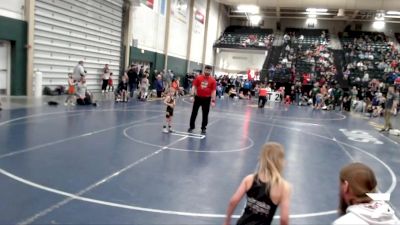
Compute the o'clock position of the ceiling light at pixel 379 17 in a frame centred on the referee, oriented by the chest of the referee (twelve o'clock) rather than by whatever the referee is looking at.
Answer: The ceiling light is roughly at 7 o'clock from the referee.

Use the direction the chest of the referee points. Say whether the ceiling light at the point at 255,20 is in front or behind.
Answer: behind

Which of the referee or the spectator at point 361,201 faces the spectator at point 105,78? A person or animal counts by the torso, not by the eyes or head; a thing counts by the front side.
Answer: the spectator at point 361,201

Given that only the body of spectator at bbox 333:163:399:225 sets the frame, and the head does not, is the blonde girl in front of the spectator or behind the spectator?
in front

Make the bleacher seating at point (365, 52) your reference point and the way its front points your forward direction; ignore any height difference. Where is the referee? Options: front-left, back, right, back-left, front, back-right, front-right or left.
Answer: front

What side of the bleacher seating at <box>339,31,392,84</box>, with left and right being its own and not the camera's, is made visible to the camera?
front

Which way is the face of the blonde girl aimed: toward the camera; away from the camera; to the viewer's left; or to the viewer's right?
away from the camera

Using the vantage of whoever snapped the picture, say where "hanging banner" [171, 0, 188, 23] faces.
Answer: facing the viewer and to the right of the viewer

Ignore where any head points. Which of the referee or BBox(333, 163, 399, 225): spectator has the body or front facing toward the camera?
the referee

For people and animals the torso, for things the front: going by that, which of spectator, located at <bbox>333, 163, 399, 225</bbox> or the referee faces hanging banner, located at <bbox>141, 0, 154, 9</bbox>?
the spectator

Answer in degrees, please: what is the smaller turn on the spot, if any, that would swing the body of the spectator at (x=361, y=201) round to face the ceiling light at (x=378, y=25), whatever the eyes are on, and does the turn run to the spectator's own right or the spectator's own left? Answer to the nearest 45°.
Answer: approximately 45° to the spectator's own right

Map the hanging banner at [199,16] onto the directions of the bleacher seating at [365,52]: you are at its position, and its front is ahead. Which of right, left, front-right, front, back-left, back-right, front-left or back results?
front-right

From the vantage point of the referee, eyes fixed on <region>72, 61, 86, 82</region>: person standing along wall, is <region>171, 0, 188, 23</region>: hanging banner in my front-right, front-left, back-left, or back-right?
front-right

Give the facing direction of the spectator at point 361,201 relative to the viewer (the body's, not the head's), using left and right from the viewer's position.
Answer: facing away from the viewer and to the left of the viewer
